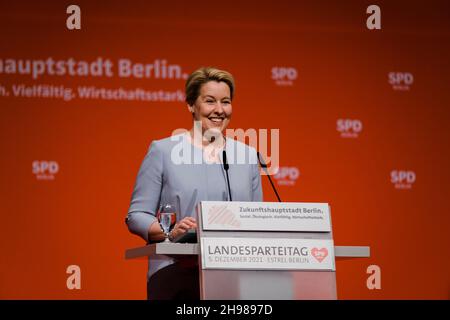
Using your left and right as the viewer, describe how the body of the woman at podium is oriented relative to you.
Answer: facing the viewer and to the right of the viewer

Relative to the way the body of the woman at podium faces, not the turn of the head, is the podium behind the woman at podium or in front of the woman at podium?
in front
